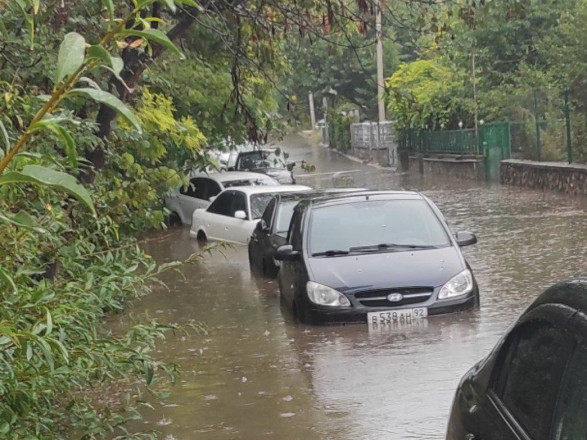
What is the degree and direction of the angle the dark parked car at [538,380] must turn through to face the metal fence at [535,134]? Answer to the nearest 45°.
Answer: approximately 135° to its left

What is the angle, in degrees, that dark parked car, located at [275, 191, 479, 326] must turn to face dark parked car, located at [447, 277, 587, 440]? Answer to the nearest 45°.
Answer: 0° — it already faces it

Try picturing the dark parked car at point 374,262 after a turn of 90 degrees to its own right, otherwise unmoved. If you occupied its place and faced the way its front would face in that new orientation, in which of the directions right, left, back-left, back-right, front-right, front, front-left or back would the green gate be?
right

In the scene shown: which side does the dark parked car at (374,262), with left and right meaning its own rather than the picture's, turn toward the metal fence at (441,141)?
back

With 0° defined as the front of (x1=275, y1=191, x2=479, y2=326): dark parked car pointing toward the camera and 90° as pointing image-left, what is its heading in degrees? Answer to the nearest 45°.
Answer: approximately 0°

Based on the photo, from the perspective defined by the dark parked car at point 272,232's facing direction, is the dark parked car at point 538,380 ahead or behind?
ahead

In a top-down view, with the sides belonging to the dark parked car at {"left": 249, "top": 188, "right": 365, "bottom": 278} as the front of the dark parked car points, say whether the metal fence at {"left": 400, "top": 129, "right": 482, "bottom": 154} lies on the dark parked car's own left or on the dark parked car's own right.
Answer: on the dark parked car's own left

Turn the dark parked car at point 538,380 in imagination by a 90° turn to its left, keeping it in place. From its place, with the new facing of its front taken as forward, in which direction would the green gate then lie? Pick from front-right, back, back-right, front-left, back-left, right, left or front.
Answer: front-left
